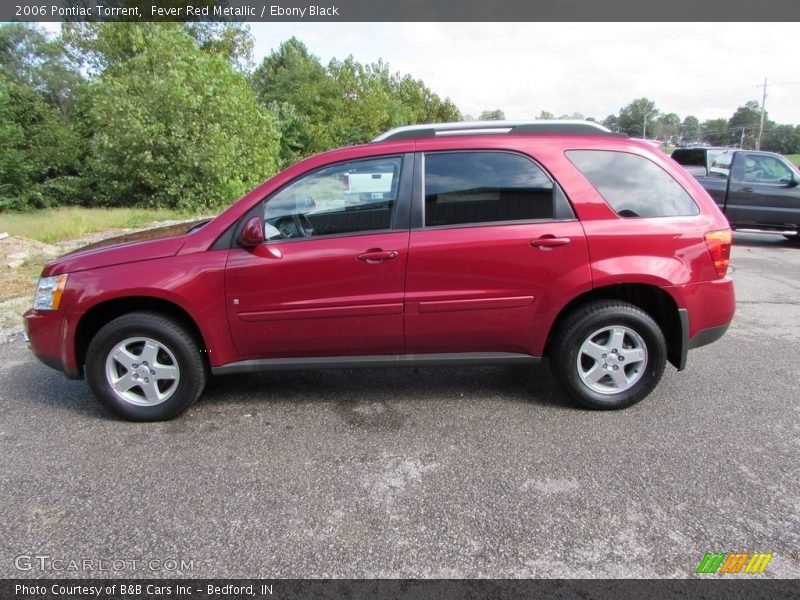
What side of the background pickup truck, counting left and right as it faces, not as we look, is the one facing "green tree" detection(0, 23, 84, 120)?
back

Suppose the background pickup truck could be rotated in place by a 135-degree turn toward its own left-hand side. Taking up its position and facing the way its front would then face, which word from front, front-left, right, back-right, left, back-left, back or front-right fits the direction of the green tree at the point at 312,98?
front

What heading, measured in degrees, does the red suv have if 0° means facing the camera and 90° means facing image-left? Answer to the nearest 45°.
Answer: approximately 90°

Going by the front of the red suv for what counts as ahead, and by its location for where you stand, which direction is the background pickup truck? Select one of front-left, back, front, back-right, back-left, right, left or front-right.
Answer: back-right

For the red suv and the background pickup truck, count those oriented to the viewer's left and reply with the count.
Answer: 1

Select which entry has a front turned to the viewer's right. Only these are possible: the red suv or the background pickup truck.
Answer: the background pickup truck

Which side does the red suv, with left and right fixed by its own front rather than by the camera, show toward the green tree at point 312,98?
right

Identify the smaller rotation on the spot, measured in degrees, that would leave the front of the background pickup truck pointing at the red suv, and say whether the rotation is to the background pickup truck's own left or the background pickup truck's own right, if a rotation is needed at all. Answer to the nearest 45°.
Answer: approximately 90° to the background pickup truck's own right

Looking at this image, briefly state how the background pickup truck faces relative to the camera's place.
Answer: facing to the right of the viewer
